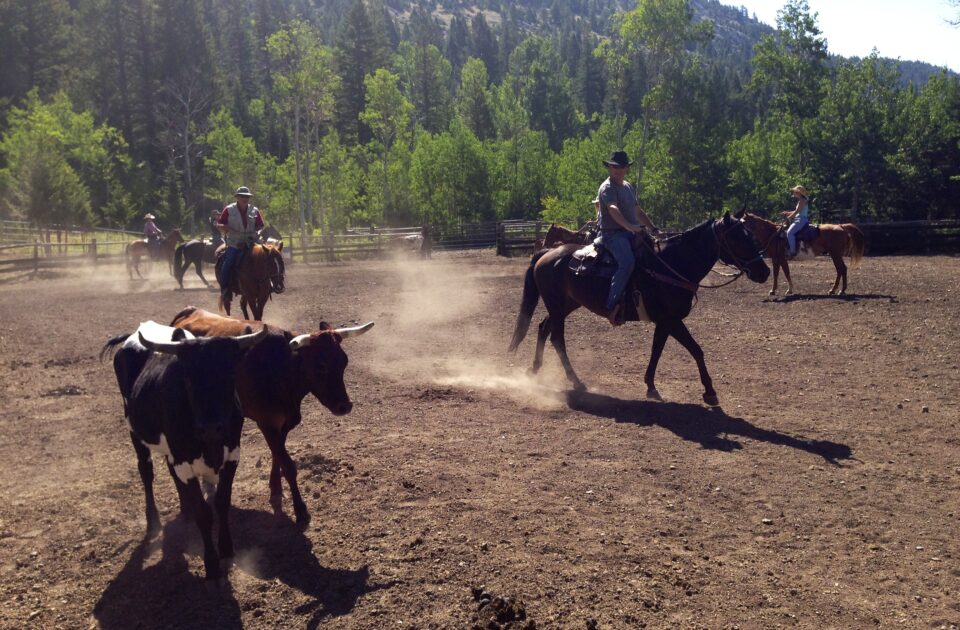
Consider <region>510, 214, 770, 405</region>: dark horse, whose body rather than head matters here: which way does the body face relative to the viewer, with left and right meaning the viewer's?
facing to the right of the viewer

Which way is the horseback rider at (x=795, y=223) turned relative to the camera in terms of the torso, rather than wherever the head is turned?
to the viewer's left

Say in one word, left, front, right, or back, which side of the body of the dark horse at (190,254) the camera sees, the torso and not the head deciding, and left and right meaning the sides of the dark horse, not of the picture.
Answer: right

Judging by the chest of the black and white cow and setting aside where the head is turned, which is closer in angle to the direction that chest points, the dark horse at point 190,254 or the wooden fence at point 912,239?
the wooden fence

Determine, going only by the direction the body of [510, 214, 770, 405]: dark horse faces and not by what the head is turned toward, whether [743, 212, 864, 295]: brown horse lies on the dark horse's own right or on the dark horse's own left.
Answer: on the dark horse's own left

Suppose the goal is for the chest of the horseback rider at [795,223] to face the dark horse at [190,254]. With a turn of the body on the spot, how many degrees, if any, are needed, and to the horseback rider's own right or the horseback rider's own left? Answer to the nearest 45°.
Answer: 0° — they already face it

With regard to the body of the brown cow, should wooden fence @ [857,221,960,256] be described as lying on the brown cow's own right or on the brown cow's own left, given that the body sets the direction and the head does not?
on the brown cow's own left

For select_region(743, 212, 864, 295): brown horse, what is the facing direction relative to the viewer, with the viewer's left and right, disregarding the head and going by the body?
facing to the left of the viewer

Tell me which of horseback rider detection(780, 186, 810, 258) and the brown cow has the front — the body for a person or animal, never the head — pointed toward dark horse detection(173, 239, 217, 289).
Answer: the horseback rider

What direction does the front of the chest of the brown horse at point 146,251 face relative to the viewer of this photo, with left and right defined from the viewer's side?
facing to the right of the viewer

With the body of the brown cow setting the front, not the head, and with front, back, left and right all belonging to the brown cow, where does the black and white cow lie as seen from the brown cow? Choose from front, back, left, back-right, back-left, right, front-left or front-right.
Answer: right
